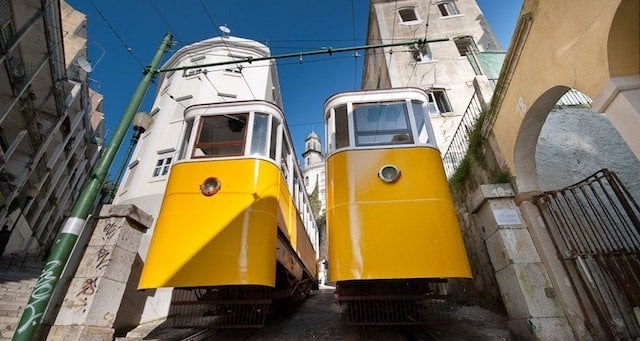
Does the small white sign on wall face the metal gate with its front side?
no

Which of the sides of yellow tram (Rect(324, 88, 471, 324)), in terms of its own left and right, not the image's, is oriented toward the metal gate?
left

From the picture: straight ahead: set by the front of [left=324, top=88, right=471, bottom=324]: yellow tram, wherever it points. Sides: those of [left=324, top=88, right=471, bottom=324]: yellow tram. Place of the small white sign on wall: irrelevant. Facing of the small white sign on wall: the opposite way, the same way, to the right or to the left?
the same way

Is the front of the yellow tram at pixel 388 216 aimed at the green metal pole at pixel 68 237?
no

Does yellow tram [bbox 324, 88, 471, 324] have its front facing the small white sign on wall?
no

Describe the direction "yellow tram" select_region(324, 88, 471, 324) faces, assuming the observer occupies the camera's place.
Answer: facing the viewer

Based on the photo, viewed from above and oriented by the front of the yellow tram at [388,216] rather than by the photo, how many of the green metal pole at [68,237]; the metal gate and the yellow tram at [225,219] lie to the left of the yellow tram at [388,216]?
1

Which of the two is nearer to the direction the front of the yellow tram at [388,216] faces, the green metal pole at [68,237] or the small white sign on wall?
the green metal pole
